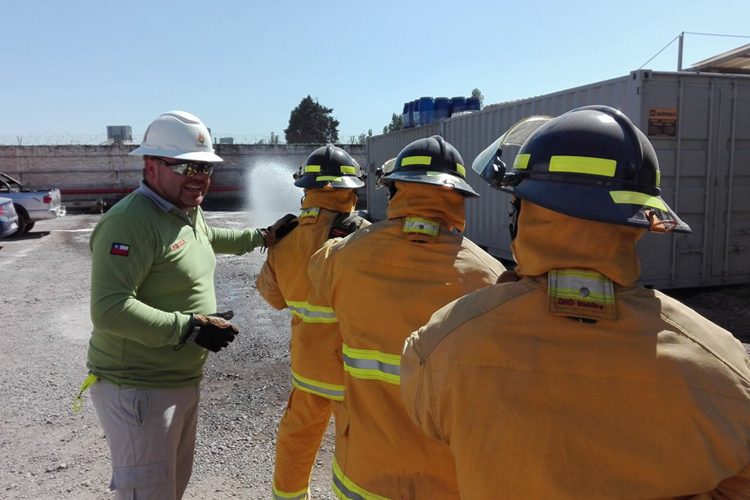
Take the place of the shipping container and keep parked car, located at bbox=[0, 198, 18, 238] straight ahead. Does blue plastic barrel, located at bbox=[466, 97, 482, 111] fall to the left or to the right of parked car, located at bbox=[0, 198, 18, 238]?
right

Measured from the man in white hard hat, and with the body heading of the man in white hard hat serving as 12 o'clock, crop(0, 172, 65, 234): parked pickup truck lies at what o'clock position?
The parked pickup truck is roughly at 7 o'clock from the man in white hard hat.

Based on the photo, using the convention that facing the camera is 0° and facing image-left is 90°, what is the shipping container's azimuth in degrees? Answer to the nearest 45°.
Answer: approximately 315°
